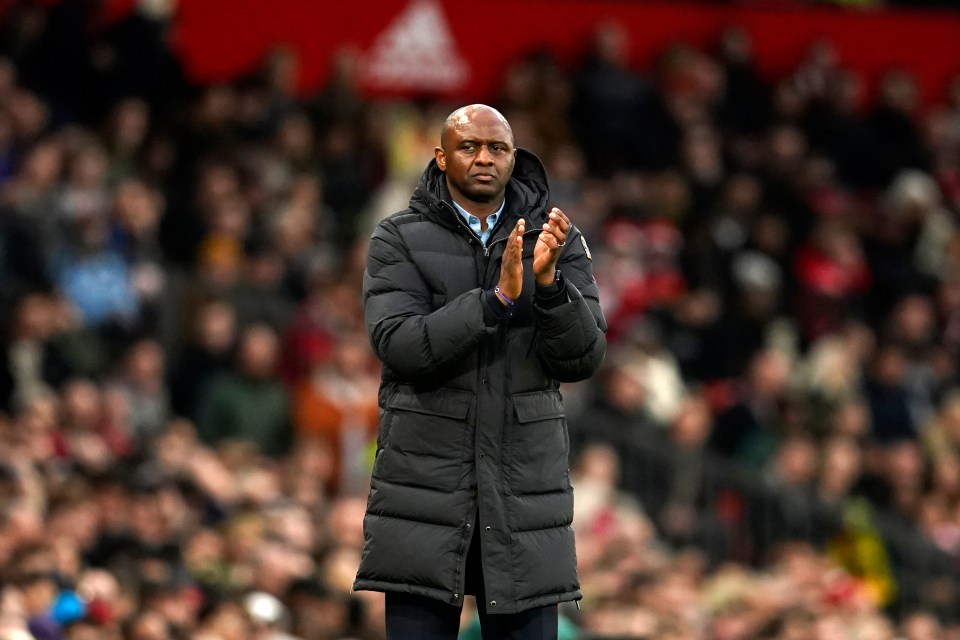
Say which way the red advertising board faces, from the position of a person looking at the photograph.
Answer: facing the viewer

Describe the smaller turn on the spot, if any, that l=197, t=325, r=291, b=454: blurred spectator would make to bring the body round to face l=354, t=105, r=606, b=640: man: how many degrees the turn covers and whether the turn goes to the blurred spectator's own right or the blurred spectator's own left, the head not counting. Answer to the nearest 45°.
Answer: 0° — they already face them

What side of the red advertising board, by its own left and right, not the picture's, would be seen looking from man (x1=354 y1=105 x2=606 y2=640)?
front

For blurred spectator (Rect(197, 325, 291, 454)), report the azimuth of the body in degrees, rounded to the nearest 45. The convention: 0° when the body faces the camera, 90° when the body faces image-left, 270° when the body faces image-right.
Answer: approximately 0°
